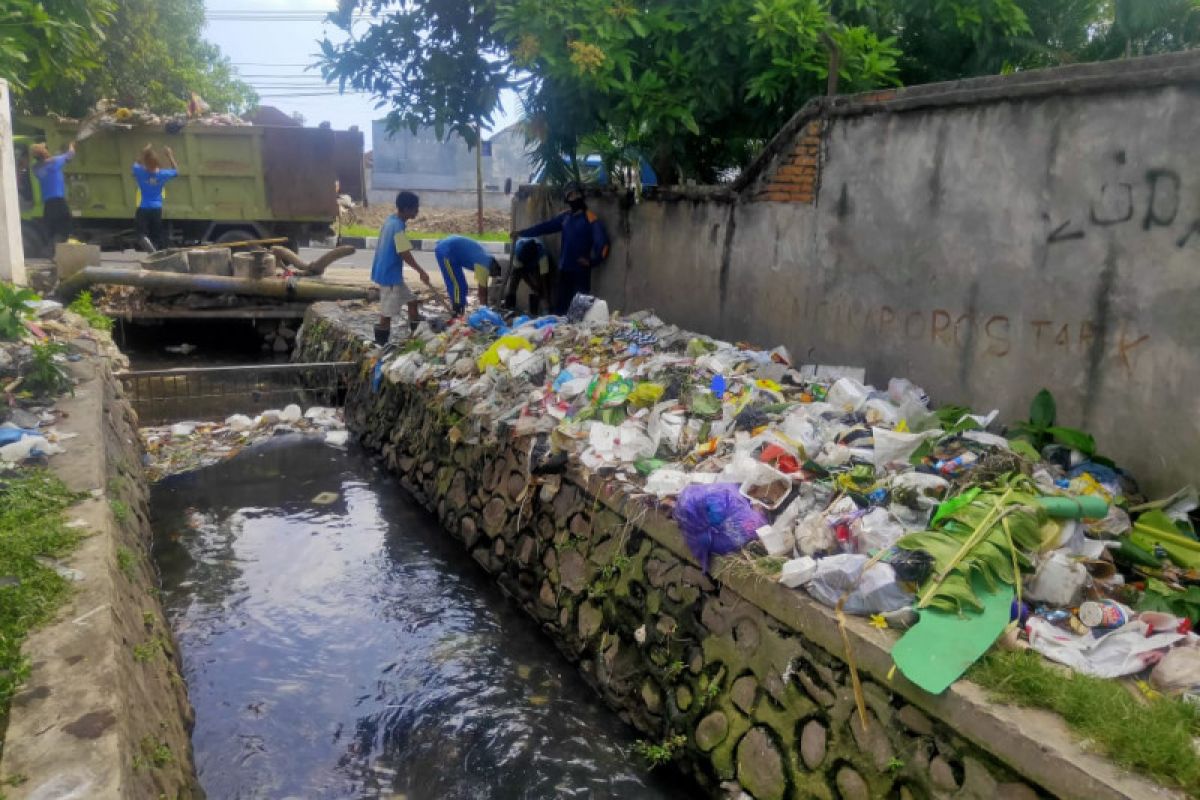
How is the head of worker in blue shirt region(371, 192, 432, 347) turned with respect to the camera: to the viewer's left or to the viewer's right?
to the viewer's right

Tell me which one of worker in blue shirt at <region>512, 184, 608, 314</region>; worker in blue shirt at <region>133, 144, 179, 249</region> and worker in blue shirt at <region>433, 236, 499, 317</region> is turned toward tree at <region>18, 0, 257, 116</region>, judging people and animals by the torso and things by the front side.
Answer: worker in blue shirt at <region>133, 144, 179, 249</region>

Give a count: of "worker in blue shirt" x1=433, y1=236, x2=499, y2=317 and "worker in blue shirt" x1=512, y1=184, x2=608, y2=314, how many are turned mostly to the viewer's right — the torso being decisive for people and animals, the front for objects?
1

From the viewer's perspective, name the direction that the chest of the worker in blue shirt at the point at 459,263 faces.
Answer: to the viewer's right

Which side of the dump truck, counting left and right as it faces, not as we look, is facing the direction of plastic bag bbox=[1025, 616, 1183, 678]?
left

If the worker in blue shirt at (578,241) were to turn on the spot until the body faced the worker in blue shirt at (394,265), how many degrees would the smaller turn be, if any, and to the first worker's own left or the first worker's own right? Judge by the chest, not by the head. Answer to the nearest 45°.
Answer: approximately 45° to the first worker's own right

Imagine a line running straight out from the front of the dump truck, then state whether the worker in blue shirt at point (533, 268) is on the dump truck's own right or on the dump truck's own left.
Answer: on the dump truck's own left

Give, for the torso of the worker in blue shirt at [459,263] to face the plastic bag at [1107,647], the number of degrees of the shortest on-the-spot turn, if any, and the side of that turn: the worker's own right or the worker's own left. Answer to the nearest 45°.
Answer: approximately 90° to the worker's own right

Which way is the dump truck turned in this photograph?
to the viewer's left

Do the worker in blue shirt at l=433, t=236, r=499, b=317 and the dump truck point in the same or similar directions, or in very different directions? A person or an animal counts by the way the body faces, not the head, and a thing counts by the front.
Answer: very different directions

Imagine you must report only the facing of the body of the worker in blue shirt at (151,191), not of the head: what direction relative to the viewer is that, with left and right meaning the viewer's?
facing away from the viewer

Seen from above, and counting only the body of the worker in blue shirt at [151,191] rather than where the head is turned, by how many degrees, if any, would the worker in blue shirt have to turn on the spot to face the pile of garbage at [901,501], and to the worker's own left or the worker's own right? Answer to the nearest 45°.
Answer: approximately 180°

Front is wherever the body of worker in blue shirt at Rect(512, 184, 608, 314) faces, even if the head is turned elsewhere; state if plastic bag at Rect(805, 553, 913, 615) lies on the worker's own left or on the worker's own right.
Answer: on the worker's own left
